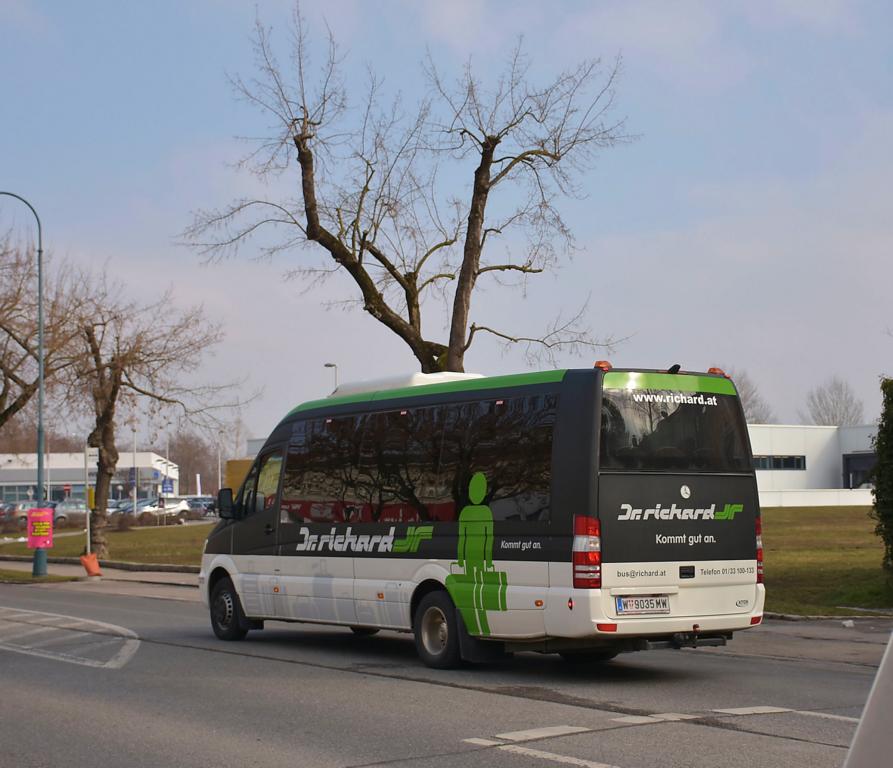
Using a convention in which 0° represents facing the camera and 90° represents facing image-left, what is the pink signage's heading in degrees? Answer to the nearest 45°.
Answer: approximately 0°

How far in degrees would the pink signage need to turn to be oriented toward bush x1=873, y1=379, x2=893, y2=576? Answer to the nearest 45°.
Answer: approximately 45° to its left
